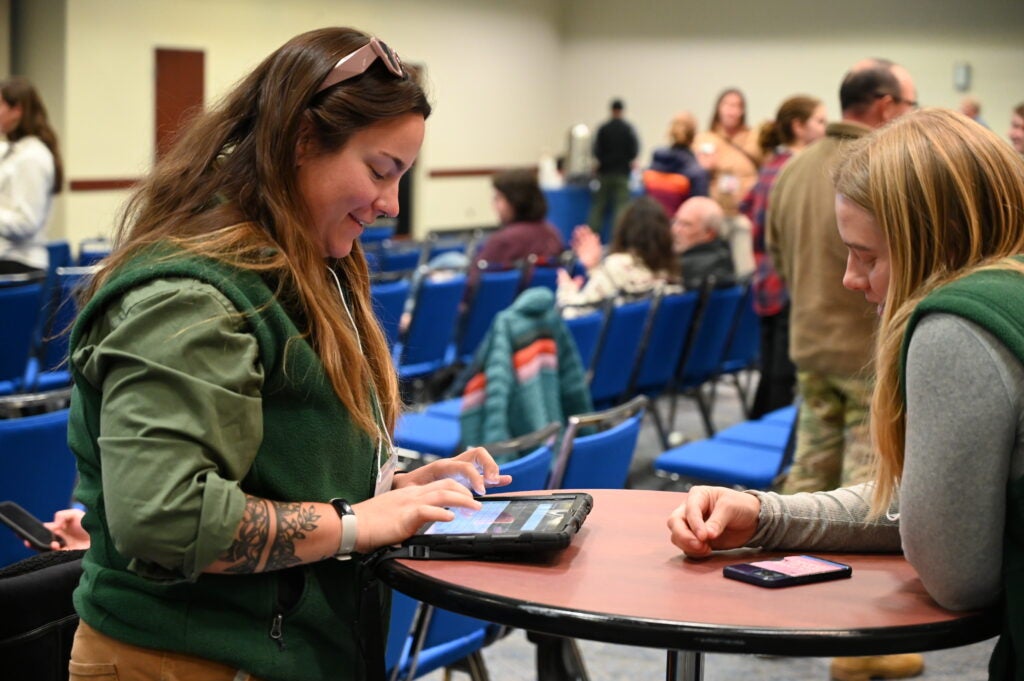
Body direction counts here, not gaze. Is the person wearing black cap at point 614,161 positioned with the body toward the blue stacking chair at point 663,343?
no

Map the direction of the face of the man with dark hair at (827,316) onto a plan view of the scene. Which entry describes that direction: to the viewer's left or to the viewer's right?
to the viewer's right

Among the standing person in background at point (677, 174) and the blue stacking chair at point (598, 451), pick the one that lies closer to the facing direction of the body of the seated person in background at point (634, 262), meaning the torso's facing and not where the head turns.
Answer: the standing person in background

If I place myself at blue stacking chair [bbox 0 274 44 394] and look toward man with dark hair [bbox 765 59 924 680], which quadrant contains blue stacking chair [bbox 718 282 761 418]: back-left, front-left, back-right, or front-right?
front-left

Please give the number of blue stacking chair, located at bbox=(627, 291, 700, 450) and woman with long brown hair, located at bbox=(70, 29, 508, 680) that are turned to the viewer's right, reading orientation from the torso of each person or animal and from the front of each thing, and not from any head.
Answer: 1

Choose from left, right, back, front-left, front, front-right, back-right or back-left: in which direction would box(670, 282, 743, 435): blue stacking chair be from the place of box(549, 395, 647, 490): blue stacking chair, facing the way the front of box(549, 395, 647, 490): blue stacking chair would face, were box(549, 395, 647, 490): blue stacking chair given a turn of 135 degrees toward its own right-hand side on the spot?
left

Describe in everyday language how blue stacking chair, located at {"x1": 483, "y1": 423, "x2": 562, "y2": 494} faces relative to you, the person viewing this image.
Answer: facing away from the viewer and to the left of the viewer

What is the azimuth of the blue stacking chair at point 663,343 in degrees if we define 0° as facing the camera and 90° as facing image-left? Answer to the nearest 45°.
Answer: approximately 135°

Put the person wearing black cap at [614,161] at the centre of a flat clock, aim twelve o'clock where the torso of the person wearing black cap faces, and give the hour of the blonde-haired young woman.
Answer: The blonde-haired young woman is roughly at 6 o'clock from the person wearing black cap.

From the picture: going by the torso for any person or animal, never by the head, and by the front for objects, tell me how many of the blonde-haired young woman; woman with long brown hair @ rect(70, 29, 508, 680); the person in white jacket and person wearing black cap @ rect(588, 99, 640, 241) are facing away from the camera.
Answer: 1

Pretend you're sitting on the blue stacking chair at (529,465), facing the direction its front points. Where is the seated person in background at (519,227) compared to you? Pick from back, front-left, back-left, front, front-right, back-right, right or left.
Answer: front-right

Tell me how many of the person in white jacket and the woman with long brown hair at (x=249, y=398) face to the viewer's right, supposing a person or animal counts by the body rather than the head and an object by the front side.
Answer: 1

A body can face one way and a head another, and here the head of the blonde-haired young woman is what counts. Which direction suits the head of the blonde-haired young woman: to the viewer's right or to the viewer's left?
to the viewer's left

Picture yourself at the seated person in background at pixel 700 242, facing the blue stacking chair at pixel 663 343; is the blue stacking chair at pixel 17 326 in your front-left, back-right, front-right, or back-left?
front-right

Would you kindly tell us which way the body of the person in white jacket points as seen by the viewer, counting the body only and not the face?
to the viewer's left

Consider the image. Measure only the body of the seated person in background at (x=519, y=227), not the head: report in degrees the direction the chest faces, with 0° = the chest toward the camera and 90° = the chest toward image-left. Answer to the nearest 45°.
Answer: approximately 135°

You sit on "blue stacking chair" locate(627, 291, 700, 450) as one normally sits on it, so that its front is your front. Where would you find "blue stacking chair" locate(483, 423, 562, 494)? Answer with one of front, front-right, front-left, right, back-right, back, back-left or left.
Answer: back-left

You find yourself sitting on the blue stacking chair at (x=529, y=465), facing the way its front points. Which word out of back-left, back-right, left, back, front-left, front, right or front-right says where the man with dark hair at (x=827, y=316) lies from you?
right

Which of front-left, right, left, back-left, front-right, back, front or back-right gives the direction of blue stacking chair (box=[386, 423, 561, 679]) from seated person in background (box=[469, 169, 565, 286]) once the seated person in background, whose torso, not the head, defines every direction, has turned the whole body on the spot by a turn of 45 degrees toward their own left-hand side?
left
